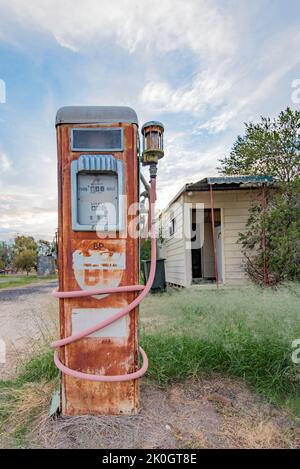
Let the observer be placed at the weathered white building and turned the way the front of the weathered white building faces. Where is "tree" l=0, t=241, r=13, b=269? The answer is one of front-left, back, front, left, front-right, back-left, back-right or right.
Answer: back-right

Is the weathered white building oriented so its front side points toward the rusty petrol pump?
yes

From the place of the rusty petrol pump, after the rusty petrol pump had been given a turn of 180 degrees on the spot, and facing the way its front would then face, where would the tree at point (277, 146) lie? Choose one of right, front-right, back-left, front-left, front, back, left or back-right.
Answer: front-right

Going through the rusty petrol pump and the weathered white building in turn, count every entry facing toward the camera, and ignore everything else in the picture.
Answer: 2

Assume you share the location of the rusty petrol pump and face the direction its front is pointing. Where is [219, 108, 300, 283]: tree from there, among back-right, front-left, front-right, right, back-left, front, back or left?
back-left
